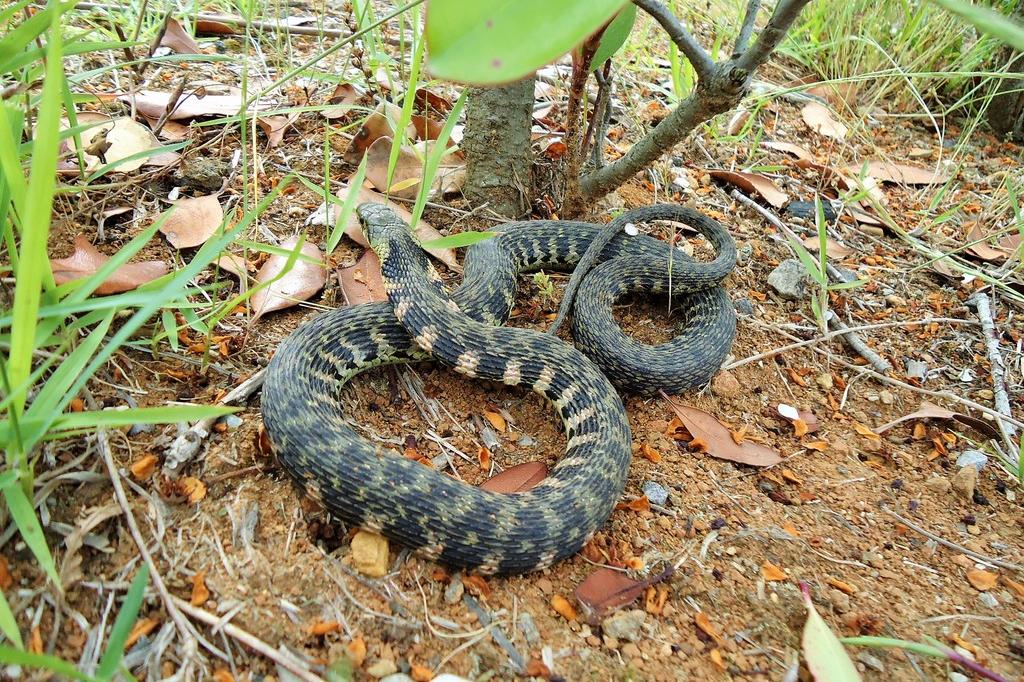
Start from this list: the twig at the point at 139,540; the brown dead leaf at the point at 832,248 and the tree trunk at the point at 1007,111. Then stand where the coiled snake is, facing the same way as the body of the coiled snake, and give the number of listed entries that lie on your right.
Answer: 2

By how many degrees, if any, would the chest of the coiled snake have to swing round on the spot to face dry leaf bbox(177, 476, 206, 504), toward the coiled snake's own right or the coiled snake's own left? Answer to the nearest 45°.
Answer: approximately 90° to the coiled snake's own left

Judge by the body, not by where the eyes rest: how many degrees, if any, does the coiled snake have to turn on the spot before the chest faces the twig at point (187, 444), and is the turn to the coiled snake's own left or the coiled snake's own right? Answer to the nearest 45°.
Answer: approximately 90° to the coiled snake's own left

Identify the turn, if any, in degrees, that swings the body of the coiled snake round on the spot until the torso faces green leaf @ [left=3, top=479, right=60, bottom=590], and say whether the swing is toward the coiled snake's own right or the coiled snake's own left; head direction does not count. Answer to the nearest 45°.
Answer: approximately 90° to the coiled snake's own left

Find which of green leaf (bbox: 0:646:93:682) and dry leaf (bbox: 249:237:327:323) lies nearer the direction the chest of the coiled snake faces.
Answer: the dry leaf

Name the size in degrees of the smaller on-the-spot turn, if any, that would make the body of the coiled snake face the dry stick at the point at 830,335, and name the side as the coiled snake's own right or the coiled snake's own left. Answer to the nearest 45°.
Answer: approximately 90° to the coiled snake's own right

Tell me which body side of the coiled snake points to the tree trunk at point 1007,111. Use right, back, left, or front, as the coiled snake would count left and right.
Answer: right

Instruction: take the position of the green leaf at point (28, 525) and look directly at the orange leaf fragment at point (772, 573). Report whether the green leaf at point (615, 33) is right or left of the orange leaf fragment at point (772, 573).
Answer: left

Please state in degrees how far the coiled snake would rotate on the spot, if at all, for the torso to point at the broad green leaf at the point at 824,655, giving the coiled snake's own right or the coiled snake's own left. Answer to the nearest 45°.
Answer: approximately 180°

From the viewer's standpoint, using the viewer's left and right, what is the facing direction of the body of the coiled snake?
facing away from the viewer and to the left of the viewer

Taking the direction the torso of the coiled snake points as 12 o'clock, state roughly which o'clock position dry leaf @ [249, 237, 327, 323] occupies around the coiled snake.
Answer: The dry leaf is roughly at 11 o'clock from the coiled snake.

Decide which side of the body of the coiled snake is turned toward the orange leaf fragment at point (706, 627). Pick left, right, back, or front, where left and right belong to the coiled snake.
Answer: back

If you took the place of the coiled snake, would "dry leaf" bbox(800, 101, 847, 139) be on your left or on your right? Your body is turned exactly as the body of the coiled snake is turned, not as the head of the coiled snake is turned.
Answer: on your right
